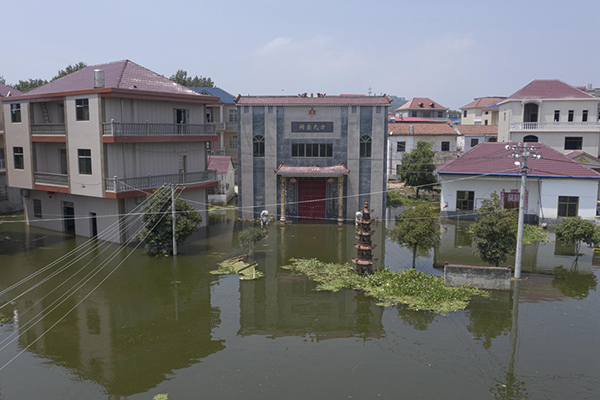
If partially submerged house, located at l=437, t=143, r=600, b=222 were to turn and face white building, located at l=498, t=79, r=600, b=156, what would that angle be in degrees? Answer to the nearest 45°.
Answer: approximately 180°

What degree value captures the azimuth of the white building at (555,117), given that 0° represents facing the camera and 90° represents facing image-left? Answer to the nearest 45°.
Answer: approximately 0°

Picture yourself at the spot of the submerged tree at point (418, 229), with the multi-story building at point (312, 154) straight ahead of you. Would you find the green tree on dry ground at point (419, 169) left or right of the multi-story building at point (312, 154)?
right

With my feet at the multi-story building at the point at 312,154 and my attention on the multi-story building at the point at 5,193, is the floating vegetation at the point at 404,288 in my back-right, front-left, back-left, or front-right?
back-left

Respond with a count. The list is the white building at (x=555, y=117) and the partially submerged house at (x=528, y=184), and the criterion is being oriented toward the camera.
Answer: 2

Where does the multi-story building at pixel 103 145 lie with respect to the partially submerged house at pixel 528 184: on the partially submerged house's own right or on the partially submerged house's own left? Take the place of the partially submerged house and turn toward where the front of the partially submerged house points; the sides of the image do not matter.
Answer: on the partially submerged house's own right

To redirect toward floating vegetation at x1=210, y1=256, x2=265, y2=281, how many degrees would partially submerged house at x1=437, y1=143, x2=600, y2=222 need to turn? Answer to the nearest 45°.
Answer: approximately 45° to its right

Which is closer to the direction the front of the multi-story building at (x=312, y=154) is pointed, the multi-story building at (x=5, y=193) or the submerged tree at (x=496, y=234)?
the submerged tree

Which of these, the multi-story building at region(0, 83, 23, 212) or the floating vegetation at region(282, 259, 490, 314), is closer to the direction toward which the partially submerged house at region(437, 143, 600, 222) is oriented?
the floating vegetation

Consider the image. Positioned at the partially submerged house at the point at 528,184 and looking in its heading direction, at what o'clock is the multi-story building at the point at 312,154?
The multi-story building is roughly at 2 o'clock from the partially submerged house.
